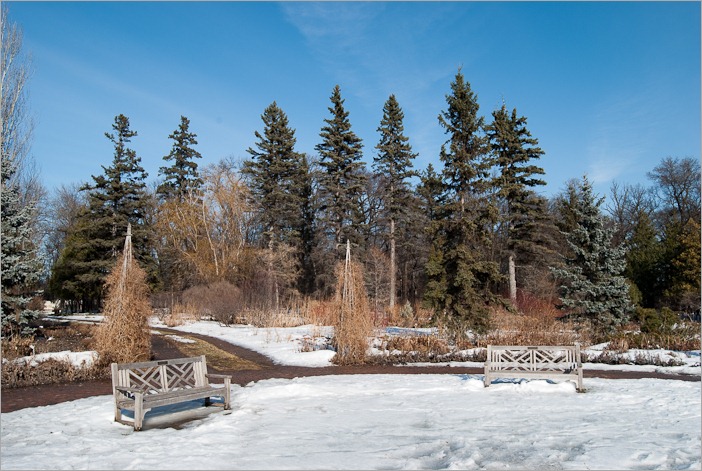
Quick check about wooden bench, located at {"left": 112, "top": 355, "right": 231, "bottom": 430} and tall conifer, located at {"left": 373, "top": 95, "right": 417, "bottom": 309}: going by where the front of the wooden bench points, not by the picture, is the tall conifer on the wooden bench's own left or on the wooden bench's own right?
on the wooden bench's own left

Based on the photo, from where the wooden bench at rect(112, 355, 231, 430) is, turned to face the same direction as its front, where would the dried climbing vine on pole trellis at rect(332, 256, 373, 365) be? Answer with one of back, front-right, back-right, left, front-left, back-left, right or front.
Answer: left

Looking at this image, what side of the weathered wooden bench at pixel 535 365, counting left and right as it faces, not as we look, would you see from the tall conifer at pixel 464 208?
back

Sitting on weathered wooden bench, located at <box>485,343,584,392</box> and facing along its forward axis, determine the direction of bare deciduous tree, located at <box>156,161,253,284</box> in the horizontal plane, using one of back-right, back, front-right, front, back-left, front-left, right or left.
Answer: back-right

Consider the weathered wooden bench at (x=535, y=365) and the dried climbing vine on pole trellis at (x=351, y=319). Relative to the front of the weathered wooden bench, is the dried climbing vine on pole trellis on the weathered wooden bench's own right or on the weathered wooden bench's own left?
on the weathered wooden bench's own right

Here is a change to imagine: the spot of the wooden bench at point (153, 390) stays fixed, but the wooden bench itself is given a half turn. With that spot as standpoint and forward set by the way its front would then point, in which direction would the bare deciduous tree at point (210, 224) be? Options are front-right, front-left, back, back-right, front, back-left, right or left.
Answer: front-right

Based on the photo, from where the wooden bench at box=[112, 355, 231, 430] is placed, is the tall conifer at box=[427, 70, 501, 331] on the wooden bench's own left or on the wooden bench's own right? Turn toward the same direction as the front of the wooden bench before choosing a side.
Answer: on the wooden bench's own left

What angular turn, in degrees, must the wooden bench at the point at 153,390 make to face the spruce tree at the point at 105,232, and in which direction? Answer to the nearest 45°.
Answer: approximately 135° to its left

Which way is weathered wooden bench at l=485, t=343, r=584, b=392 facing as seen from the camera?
toward the camera

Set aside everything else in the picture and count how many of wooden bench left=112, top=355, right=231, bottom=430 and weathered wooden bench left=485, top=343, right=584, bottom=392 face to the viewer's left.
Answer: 0

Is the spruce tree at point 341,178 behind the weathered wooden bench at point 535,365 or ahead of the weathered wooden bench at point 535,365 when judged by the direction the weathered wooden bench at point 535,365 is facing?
behind

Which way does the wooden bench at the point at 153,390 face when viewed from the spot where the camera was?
facing the viewer and to the right of the viewer

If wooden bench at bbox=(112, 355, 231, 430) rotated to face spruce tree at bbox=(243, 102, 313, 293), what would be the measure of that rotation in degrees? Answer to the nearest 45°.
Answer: approximately 135° to its left

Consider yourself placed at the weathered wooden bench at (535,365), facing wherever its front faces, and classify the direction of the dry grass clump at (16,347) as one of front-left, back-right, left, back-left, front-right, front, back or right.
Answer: right
